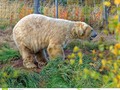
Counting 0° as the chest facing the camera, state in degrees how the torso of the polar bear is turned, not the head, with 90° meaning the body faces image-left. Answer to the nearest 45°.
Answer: approximately 270°
